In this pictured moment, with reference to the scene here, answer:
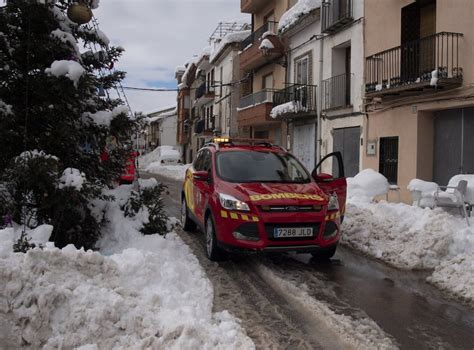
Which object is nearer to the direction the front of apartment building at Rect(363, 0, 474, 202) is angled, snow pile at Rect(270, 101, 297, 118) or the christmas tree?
the christmas tree

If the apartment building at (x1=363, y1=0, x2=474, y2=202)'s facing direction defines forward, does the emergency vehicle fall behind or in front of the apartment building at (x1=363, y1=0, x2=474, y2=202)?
in front

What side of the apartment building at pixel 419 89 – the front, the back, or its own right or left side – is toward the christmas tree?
front

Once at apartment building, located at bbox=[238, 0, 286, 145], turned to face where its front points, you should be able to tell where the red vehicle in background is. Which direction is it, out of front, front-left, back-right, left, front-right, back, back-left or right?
front-left

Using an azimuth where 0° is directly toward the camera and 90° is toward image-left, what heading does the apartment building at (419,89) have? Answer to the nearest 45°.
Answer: approximately 45°

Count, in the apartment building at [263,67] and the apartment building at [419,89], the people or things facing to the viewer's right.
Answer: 0

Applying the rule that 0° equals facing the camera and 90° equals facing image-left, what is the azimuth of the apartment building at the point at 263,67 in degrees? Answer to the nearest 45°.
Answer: approximately 45°
